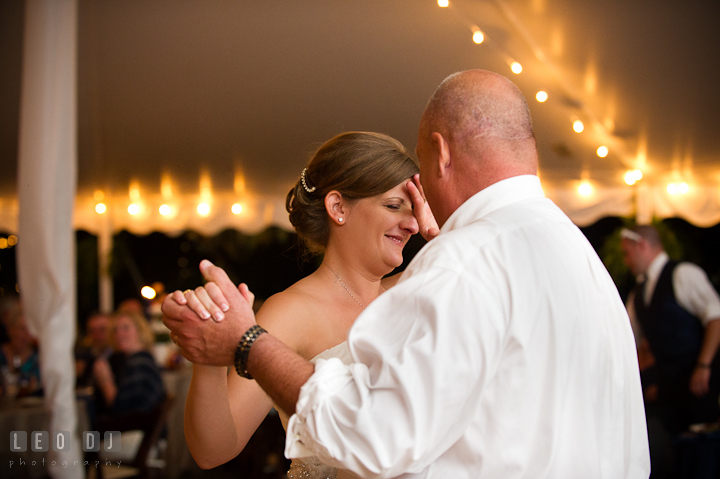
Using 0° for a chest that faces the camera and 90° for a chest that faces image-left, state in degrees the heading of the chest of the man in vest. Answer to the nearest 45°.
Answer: approximately 45°

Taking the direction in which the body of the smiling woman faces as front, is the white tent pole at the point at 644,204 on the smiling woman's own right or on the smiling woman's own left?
on the smiling woman's own left

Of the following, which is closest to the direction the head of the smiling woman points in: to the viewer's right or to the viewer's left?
to the viewer's right

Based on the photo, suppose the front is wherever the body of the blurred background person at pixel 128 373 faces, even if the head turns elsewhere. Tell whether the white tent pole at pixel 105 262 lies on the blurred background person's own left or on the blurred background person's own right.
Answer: on the blurred background person's own right

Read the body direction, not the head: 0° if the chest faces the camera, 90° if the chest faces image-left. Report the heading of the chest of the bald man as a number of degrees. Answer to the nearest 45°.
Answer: approximately 135°

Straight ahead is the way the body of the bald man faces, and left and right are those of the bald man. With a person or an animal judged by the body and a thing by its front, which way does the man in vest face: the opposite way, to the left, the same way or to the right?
to the left

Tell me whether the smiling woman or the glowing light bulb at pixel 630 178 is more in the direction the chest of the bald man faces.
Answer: the smiling woman
